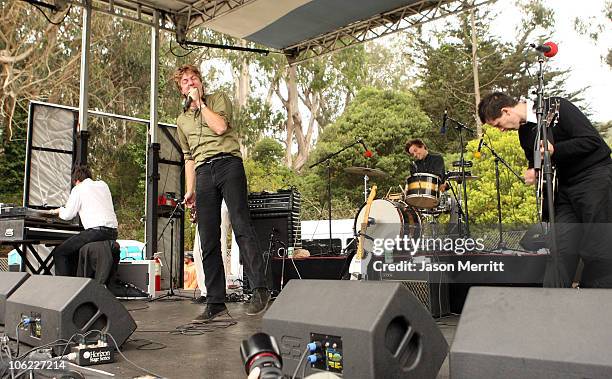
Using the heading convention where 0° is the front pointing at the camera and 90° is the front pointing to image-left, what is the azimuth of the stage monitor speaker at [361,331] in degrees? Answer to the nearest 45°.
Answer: approximately 225°

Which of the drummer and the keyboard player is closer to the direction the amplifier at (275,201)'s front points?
the keyboard player

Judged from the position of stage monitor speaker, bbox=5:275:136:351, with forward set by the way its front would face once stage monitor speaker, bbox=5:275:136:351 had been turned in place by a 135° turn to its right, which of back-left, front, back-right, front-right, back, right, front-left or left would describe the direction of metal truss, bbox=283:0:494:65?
back-left

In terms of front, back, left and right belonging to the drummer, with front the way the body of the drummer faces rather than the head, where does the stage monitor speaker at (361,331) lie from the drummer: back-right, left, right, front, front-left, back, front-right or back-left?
front-left

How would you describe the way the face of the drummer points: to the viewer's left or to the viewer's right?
to the viewer's left

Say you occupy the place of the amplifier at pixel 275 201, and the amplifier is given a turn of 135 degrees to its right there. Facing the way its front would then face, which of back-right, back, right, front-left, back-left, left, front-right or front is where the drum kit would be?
right

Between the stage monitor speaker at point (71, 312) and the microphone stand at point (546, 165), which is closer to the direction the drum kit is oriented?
the stage monitor speaker

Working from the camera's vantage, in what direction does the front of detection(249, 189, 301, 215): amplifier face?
facing the viewer and to the left of the viewer

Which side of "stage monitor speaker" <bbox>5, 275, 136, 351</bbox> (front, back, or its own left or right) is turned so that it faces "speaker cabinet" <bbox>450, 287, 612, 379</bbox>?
right

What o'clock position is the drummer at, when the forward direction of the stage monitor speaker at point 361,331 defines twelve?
The drummer is roughly at 11 o'clock from the stage monitor speaker.

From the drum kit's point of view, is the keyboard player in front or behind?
in front

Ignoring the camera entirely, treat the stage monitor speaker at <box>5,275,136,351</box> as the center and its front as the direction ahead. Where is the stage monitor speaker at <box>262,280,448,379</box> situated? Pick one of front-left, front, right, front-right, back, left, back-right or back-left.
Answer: right

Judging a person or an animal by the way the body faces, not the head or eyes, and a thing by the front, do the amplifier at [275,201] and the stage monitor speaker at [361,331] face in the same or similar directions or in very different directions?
very different directions

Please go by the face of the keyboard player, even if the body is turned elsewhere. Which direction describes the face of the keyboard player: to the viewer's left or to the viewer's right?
to the viewer's left

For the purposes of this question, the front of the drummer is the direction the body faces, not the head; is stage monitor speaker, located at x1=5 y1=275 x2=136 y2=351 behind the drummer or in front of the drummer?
in front
